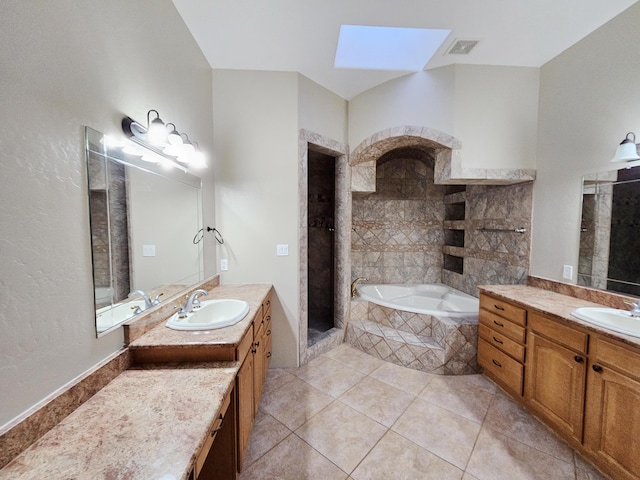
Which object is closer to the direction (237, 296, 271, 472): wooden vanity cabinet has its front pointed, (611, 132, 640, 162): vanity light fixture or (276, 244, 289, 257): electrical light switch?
the vanity light fixture

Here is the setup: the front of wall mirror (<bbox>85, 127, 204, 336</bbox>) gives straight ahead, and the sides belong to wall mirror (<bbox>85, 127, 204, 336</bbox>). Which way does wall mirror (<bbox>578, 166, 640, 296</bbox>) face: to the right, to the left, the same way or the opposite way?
the opposite way

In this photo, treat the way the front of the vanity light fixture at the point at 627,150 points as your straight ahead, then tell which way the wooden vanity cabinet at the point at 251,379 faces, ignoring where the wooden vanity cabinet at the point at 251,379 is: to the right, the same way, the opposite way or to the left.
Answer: the opposite way

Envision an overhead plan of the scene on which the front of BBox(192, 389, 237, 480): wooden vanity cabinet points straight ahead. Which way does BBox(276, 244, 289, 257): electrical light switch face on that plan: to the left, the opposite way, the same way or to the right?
to the right

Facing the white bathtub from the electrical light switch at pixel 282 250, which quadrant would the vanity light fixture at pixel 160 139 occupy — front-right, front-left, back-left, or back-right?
back-right

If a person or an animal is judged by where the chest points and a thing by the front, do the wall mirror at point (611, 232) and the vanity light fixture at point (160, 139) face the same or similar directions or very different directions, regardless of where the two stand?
very different directions

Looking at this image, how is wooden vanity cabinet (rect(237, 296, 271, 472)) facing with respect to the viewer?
to the viewer's right

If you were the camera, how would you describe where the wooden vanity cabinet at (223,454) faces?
facing to the right of the viewer

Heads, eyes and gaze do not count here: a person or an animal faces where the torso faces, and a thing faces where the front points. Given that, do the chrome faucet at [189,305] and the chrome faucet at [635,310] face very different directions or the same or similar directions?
very different directions

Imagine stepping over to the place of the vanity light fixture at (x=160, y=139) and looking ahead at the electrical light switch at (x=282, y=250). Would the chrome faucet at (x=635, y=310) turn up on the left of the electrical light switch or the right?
right
